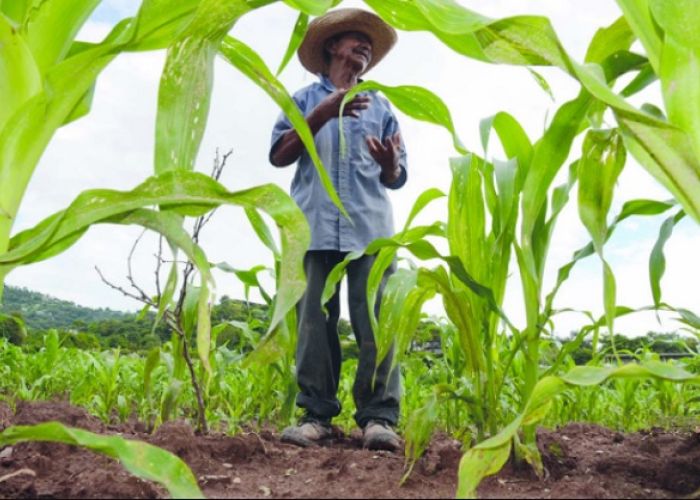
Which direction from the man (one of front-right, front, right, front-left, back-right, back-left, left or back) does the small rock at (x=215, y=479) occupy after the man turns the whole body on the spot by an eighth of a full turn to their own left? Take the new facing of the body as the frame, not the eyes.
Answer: front-right

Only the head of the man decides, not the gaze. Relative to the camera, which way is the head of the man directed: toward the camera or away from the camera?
toward the camera

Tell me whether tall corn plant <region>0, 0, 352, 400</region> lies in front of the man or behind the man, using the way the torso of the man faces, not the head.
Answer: in front

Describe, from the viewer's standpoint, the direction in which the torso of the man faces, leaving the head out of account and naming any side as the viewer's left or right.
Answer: facing the viewer
